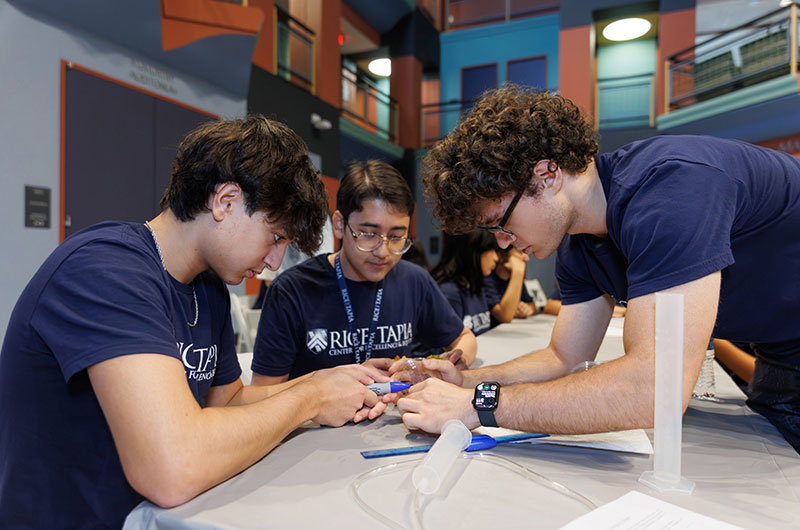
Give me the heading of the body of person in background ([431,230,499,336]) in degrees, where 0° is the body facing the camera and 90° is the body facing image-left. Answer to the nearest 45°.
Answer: approximately 315°

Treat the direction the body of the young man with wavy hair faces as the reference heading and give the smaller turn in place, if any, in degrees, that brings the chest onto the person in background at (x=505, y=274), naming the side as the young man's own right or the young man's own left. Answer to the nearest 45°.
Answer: approximately 45° to the young man's own left

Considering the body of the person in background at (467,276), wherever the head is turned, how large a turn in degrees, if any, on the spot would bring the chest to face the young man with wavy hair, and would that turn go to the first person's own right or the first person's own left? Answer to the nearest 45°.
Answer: approximately 45° to the first person's own right

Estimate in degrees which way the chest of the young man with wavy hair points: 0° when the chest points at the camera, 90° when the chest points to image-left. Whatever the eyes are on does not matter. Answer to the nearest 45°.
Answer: approximately 270°

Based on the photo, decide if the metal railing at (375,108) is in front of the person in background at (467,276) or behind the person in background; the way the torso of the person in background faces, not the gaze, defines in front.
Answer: behind

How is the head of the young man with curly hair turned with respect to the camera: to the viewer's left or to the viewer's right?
to the viewer's left

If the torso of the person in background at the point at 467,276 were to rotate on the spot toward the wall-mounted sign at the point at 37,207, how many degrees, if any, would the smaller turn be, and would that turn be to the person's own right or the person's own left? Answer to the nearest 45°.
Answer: approximately 135° to the person's own right

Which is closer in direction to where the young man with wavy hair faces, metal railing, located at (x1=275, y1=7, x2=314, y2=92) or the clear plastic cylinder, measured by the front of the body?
the clear plastic cylinder
